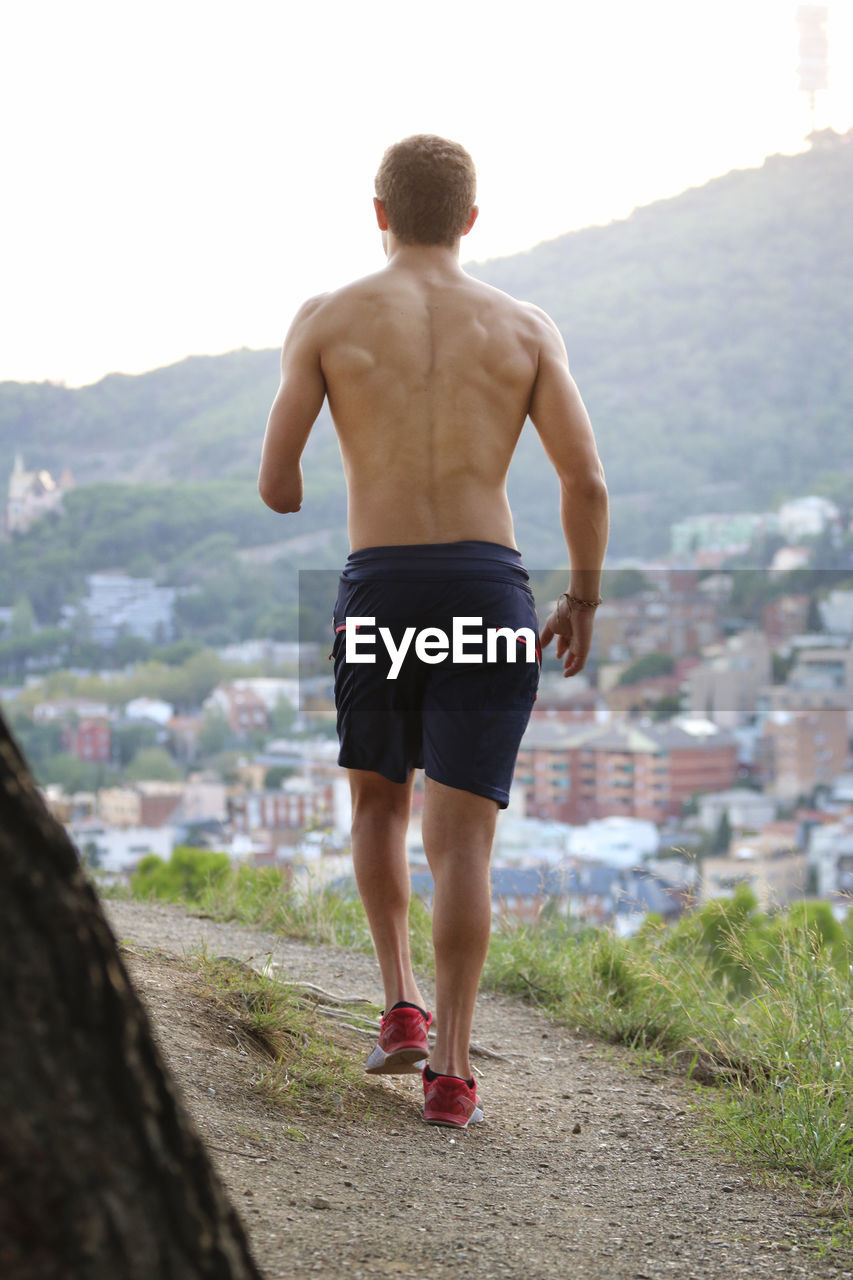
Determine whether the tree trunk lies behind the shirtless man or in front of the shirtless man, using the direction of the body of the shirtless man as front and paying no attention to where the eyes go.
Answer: behind

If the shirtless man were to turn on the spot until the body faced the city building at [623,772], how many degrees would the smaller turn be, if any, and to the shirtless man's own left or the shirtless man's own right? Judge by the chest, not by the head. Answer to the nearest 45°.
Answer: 0° — they already face it

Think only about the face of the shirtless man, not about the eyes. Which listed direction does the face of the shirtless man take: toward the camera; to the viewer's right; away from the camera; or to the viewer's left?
away from the camera

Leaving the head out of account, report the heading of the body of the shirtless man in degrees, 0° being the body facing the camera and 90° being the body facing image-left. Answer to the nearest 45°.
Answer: approximately 180°

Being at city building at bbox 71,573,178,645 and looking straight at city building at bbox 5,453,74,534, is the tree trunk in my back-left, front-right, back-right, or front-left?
back-left

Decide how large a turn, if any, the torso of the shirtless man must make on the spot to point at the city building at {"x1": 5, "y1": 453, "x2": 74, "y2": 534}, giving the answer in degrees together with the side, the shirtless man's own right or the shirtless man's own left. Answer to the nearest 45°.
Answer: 0° — they already face it

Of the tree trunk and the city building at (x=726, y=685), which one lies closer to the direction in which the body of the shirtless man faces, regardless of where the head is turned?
the city building

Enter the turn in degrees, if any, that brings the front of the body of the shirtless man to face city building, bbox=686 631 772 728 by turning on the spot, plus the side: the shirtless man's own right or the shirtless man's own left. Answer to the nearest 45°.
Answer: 0° — they already face it

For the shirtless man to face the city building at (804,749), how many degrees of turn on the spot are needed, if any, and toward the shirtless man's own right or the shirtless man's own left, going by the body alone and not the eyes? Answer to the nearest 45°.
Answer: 0° — they already face it
